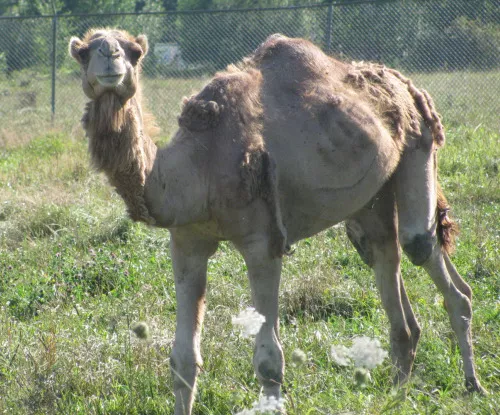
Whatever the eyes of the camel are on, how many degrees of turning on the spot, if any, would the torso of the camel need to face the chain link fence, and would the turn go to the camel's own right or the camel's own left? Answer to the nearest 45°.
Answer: approximately 135° to the camel's own right

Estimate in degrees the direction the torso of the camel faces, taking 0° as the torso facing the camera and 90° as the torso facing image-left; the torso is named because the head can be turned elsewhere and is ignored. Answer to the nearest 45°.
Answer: approximately 45°

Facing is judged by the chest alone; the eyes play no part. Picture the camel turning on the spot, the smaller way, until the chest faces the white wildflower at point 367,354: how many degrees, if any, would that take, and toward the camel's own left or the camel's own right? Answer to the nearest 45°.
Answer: approximately 45° to the camel's own left
